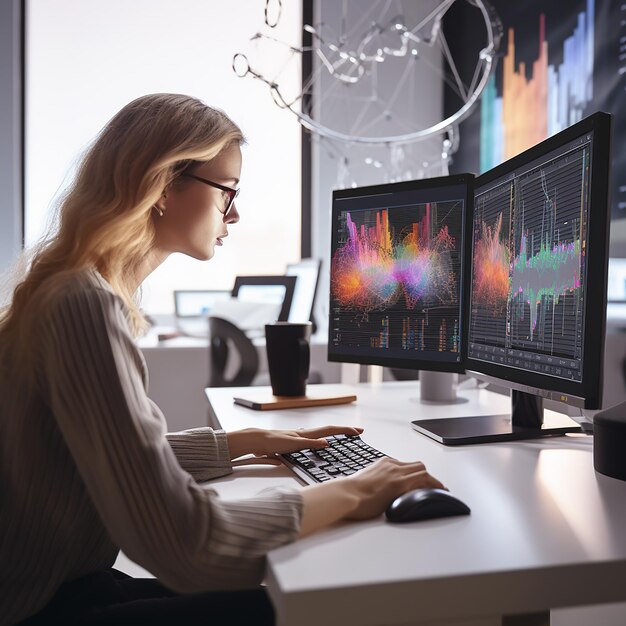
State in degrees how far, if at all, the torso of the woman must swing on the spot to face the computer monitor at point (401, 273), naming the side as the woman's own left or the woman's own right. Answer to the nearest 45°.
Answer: approximately 45° to the woman's own left

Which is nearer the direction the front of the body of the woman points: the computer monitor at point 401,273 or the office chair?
the computer monitor

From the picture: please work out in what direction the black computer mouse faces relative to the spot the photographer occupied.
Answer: facing to the right of the viewer

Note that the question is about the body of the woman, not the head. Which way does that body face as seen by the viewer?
to the viewer's right

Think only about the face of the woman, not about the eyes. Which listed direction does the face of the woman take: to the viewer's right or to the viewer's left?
to the viewer's right

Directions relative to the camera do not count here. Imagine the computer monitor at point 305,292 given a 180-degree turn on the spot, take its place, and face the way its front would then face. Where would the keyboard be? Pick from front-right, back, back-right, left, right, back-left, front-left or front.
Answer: back-right

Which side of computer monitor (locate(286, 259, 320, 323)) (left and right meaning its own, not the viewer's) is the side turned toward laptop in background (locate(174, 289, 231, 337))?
right

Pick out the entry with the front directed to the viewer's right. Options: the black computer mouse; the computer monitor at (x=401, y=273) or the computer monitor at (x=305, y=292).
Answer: the black computer mouse

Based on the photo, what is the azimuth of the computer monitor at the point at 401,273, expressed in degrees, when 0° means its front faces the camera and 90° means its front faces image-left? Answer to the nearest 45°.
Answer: approximately 45°

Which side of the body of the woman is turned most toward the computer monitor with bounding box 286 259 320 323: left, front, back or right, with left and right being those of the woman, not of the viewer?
left

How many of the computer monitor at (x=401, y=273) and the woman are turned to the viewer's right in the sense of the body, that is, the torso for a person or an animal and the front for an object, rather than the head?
1

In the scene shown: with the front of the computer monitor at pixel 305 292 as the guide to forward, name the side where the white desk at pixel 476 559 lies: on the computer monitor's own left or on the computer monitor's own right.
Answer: on the computer monitor's own left
